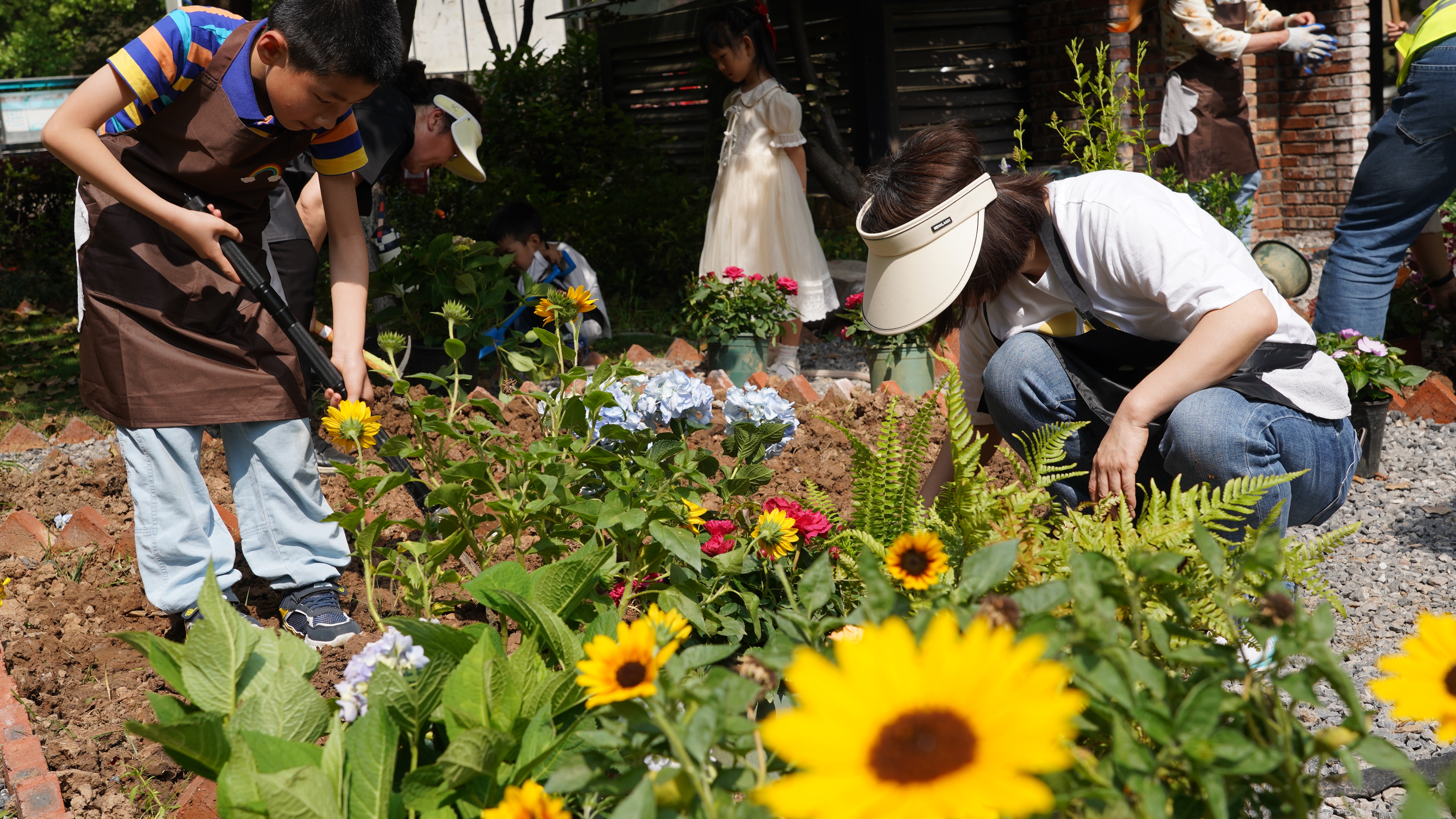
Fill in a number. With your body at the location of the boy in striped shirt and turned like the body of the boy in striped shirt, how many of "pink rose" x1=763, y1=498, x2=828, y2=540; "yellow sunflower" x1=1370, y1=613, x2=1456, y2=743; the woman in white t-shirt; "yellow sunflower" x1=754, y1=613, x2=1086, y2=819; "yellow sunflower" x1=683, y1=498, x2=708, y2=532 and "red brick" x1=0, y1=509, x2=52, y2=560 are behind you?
1

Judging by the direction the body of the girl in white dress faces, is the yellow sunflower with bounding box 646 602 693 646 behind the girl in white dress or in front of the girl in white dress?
in front

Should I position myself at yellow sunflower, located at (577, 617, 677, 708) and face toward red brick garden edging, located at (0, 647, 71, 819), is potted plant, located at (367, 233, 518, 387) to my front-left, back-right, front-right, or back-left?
front-right

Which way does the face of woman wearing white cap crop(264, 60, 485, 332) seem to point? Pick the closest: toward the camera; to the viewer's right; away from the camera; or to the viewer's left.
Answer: to the viewer's right

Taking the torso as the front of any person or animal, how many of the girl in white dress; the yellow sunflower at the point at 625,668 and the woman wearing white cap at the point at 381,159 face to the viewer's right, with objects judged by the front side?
1

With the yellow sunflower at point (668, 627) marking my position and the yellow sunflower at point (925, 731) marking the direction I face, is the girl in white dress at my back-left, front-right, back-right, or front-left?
back-left

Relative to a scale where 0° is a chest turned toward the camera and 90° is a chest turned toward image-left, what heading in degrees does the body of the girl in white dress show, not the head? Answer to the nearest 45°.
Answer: approximately 45°

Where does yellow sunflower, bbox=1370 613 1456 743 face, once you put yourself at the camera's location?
facing the viewer

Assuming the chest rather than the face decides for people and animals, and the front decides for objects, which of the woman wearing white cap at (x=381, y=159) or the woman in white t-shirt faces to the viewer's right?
the woman wearing white cap

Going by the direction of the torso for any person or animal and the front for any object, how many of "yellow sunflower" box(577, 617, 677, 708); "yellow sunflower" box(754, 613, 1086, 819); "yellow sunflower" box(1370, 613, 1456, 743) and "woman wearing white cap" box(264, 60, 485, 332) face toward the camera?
3

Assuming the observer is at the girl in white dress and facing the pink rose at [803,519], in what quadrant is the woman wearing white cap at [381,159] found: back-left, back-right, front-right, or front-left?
front-right

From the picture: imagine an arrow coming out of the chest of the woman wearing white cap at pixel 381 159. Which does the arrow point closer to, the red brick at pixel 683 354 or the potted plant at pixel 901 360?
the potted plant

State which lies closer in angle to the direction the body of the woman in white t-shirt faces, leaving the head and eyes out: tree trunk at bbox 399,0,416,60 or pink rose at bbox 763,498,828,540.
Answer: the pink rose

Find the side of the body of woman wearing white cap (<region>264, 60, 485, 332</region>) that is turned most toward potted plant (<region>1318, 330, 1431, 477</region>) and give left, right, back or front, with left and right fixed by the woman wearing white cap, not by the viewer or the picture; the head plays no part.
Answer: front

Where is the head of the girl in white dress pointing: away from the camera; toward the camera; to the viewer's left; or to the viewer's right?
to the viewer's left

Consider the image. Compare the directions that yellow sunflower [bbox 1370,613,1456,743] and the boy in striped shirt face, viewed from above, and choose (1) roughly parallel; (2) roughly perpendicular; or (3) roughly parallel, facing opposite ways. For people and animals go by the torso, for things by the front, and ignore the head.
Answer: roughly perpendicular

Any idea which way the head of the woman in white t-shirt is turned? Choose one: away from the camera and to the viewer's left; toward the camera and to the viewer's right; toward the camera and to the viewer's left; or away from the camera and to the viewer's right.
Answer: toward the camera and to the viewer's left
